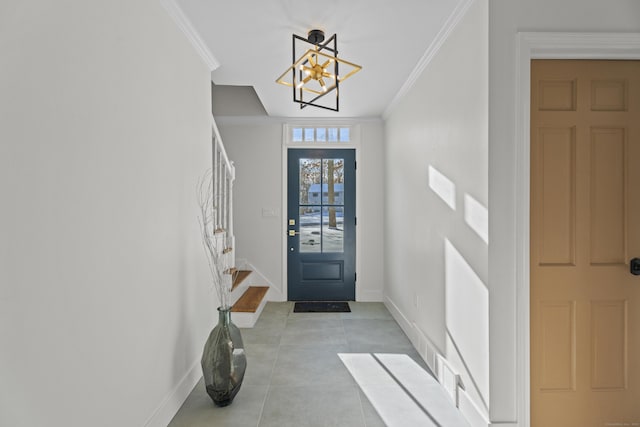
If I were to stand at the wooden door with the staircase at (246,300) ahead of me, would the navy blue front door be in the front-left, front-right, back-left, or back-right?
front-right

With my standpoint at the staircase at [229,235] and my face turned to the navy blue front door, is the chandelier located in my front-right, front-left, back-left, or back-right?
back-right

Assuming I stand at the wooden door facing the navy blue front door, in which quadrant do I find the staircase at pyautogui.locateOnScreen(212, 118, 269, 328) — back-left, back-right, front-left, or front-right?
front-left

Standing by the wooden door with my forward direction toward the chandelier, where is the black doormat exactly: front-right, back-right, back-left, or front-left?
front-right

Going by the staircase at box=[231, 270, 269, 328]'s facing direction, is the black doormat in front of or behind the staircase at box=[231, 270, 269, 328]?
in front

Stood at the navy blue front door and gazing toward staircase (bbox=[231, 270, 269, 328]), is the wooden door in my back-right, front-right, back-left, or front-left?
front-left

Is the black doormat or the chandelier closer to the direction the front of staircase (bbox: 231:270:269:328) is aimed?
the black doormat

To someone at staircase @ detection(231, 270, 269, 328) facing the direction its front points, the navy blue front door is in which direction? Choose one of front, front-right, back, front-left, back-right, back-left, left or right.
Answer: front-left

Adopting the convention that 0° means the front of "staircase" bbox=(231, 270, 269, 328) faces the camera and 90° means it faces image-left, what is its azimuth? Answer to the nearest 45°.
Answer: approximately 270°

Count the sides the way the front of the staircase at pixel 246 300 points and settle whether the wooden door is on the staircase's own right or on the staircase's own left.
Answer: on the staircase's own right

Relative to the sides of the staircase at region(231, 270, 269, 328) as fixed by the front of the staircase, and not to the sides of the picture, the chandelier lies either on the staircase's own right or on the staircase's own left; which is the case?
on the staircase's own right
